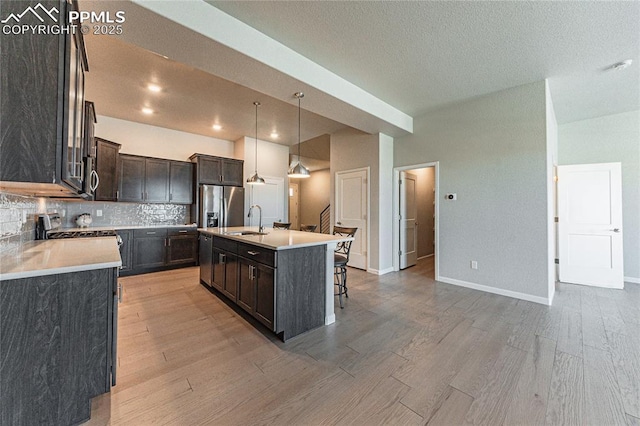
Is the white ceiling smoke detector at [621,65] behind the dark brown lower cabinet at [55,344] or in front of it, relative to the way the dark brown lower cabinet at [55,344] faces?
in front

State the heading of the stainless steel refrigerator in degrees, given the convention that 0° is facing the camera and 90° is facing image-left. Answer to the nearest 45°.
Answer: approximately 0°

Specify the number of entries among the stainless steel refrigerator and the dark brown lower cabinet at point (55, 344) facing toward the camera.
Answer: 1

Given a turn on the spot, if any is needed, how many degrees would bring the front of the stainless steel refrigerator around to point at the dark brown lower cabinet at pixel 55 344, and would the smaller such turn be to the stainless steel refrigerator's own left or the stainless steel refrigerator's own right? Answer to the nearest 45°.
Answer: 0° — it already faces it

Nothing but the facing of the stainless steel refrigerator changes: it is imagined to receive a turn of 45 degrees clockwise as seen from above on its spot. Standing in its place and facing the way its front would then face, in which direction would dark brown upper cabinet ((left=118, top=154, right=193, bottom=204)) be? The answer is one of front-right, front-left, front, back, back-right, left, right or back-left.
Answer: front-right

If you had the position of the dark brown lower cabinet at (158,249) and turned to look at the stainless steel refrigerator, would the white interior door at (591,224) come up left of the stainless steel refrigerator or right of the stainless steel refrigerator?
right

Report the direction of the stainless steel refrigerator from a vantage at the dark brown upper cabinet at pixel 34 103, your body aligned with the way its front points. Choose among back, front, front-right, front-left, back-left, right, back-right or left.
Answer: front-left

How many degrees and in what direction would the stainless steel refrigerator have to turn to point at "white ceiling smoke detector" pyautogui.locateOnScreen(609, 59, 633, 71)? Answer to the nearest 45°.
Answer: approximately 45° to its left

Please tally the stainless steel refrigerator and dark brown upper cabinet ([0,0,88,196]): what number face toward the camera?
1

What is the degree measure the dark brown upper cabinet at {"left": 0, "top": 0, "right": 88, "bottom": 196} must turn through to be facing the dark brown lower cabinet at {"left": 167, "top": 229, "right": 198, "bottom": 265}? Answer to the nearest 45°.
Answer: approximately 45° to its left

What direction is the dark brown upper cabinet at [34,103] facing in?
to the viewer's right

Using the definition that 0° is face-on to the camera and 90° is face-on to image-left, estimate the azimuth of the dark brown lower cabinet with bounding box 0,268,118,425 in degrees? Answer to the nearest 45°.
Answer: approximately 270°
